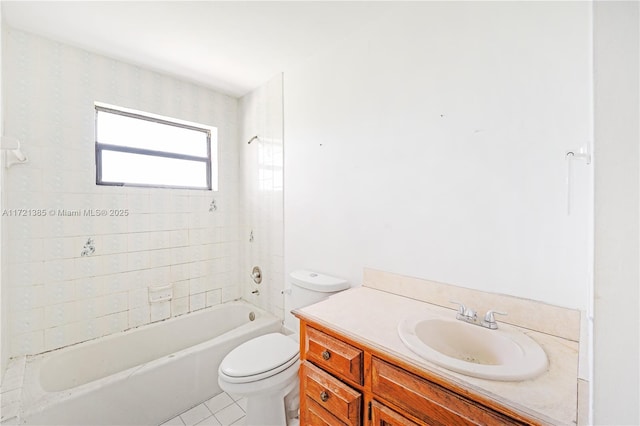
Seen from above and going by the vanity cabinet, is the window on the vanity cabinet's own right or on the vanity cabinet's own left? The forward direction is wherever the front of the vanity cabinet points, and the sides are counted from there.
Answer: on the vanity cabinet's own right

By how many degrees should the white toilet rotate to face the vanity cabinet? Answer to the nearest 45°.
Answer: approximately 90° to its left

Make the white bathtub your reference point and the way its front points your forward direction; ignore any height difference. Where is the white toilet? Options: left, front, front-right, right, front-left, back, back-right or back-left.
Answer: front

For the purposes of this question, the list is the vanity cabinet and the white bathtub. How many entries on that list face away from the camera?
0

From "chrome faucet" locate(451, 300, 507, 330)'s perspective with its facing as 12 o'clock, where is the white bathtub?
The white bathtub is roughly at 1 o'clock from the chrome faucet.

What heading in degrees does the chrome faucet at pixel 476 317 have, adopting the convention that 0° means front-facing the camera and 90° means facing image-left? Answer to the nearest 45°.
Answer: approximately 45°

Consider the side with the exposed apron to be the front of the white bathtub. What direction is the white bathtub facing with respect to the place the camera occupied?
facing the viewer and to the right of the viewer

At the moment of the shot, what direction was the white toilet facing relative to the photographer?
facing the viewer and to the left of the viewer
